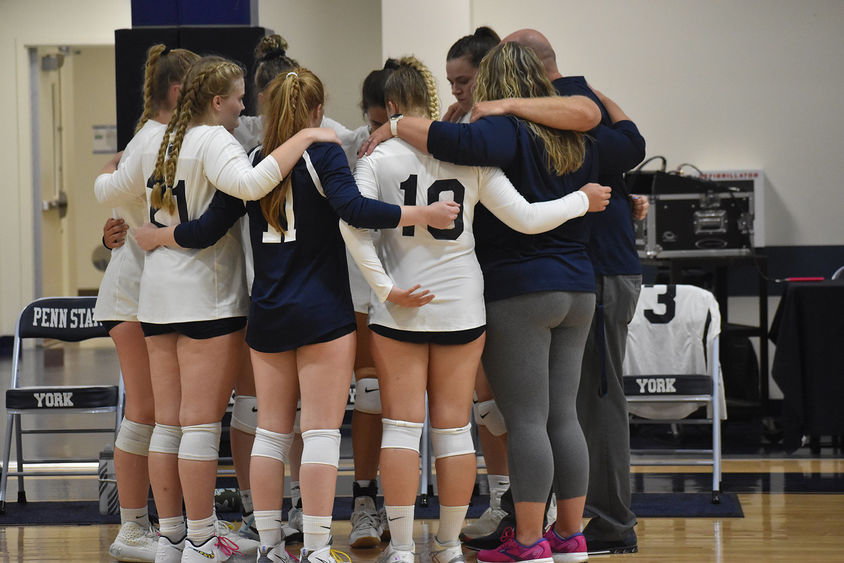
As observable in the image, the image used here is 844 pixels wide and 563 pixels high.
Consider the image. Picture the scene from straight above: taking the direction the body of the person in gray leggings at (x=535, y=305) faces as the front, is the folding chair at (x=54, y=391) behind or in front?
in front

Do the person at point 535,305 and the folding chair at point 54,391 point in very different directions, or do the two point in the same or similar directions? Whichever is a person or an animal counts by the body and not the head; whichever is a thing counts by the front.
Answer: very different directions

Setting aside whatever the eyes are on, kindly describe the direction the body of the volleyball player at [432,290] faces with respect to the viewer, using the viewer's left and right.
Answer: facing away from the viewer

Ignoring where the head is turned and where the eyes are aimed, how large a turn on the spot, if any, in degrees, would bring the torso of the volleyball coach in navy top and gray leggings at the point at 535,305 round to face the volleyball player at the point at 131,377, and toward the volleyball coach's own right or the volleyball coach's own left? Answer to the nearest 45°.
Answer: approximately 45° to the volleyball coach's own left

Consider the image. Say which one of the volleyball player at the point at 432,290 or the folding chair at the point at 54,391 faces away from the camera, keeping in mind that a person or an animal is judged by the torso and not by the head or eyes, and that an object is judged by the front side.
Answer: the volleyball player

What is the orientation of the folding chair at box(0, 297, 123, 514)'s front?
toward the camera

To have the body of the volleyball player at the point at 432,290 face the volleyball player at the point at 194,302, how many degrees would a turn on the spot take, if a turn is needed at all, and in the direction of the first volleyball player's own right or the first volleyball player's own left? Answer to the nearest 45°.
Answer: approximately 90° to the first volleyball player's own left

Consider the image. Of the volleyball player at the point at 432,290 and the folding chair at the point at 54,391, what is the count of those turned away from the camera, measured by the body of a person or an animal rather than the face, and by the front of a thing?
1

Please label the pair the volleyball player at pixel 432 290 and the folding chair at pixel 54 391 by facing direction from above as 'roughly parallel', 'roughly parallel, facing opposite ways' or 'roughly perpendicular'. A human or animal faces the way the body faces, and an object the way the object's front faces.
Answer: roughly parallel, facing opposite ways

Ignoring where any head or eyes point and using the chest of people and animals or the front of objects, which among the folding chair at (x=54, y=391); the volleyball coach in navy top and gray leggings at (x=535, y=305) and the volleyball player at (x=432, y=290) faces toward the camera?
the folding chair

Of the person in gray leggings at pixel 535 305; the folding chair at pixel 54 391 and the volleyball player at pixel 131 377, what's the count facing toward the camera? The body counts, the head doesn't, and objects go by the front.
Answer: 1

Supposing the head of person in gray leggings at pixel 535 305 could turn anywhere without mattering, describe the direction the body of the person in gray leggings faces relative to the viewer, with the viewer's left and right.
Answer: facing away from the viewer and to the left of the viewer
